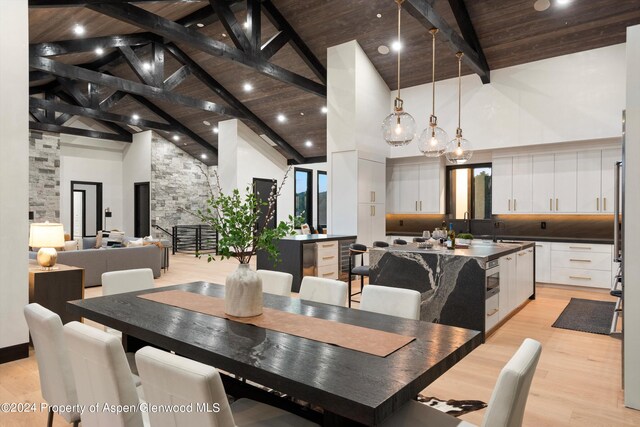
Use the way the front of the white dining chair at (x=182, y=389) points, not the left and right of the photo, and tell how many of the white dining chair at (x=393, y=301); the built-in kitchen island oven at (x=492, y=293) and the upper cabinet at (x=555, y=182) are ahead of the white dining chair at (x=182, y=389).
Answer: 3

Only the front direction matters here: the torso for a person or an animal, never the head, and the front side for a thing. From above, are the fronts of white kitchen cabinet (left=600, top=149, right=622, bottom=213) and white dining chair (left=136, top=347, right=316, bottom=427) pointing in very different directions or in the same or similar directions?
very different directions

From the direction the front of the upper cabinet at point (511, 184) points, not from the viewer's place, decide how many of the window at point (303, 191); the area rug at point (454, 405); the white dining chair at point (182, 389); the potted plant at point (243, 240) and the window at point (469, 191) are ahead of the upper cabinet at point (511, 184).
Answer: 3

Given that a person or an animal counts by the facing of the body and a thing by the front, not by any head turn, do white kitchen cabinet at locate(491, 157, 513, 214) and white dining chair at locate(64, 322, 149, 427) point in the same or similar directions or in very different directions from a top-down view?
very different directions

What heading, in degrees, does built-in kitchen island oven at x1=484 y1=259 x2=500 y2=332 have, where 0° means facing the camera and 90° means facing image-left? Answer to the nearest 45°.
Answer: approximately 315°

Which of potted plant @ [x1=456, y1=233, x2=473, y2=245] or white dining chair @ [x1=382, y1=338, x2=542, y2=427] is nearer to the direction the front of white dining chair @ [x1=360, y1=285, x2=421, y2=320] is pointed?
the white dining chair

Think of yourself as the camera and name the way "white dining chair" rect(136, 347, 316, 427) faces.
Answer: facing away from the viewer and to the right of the viewer
